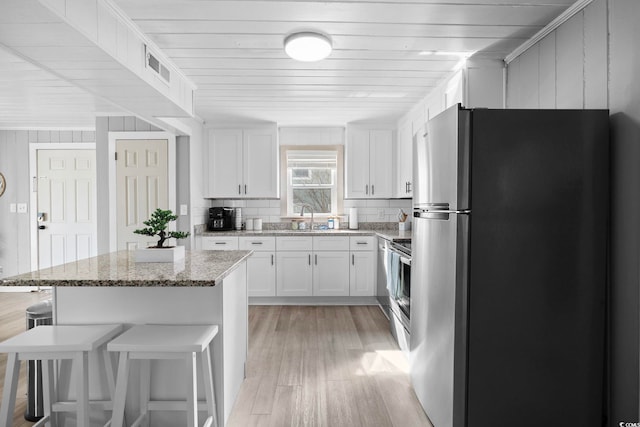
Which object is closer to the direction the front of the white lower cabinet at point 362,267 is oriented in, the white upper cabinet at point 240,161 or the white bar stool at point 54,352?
the white bar stool

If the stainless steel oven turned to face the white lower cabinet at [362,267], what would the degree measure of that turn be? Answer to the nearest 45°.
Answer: approximately 90° to its right

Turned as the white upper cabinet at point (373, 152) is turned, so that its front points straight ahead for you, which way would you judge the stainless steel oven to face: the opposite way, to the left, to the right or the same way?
to the right

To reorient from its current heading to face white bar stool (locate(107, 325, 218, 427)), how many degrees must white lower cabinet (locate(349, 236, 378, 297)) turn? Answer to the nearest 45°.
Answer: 0° — it already faces it

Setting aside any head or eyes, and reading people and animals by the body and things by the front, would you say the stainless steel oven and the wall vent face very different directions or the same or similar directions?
very different directions

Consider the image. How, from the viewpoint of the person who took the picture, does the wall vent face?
facing the viewer and to the right of the viewer

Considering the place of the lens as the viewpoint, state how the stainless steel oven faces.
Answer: facing to the left of the viewer

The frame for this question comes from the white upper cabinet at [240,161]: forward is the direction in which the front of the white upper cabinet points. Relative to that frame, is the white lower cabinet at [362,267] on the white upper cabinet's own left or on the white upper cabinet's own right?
on the white upper cabinet's own left

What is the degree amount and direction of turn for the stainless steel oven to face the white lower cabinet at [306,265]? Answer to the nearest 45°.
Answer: approximately 45° to its right

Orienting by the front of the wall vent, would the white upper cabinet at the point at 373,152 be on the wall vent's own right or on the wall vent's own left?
on the wall vent's own left

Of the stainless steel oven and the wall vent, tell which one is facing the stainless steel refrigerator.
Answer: the wall vent

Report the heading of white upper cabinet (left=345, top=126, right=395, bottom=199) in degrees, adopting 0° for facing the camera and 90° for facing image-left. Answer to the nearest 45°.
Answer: approximately 0°

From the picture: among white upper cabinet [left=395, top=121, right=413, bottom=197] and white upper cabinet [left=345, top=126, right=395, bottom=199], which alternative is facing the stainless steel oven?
white upper cabinet [left=345, top=126, right=395, bottom=199]

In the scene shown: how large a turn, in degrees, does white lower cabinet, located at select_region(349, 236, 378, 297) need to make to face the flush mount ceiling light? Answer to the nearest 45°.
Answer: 0° — it already faces it
